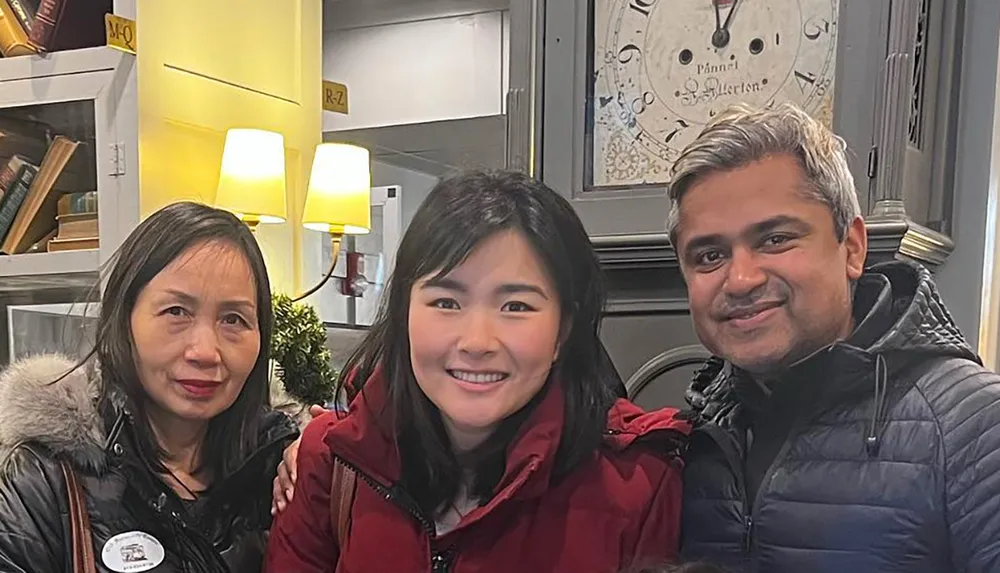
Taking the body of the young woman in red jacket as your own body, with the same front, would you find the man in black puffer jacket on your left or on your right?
on your left

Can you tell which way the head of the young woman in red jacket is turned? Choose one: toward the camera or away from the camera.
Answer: toward the camera

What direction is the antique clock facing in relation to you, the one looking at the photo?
facing the viewer

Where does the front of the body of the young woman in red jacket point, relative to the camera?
toward the camera

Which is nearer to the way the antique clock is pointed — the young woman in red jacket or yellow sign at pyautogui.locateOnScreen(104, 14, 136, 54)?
the young woman in red jacket

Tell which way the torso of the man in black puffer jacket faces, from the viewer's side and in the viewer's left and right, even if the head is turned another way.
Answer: facing the viewer and to the left of the viewer

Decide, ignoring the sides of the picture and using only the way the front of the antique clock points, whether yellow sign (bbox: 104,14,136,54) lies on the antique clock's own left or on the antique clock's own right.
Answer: on the antique clock's own right

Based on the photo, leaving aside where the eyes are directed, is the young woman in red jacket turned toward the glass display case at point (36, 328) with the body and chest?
no

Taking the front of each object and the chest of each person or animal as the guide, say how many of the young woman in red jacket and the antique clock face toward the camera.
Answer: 2

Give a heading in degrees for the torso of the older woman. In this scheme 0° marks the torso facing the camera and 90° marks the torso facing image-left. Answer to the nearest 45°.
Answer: approximately 315°

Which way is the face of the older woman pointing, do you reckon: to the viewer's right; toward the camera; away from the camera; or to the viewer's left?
toward the camera
